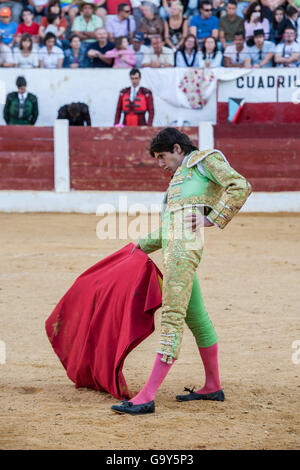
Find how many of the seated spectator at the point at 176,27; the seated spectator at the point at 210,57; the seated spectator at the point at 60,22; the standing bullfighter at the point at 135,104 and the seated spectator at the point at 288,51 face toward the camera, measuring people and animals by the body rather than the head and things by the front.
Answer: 5

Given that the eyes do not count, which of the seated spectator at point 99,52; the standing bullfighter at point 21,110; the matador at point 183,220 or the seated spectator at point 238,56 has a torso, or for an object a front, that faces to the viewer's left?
the matador

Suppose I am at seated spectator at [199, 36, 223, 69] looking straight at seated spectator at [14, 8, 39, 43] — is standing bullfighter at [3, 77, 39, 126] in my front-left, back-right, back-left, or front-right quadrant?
front-left

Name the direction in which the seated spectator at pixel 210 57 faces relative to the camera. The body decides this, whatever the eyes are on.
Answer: toward the camera

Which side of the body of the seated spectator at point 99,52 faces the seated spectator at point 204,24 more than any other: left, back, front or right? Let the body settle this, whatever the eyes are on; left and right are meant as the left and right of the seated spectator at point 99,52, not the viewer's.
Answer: left

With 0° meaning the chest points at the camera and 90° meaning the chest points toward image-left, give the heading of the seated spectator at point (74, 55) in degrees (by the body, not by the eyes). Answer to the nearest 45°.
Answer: approximately 0°

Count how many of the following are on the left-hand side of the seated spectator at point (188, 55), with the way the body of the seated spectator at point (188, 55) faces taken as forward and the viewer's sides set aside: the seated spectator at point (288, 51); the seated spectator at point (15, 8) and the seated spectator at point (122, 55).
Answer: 1

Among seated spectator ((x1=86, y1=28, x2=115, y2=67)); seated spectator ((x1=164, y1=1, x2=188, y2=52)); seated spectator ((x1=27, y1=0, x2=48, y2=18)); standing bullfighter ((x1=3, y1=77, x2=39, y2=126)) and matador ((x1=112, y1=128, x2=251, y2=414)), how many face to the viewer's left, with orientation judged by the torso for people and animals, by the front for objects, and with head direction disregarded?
1

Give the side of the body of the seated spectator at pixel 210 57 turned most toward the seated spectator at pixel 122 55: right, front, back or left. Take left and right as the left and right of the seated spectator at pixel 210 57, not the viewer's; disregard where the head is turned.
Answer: right

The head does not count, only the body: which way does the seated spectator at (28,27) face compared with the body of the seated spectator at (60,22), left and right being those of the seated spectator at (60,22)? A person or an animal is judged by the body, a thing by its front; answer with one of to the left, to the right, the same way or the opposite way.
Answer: the same way

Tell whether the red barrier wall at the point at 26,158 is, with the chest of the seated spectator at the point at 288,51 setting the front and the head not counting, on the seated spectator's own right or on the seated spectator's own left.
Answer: on the seated spectator's own right

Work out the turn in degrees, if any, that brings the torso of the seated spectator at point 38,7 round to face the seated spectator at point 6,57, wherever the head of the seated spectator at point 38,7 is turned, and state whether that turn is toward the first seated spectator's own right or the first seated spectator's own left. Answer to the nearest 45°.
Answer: approximately 45° to the first seated spectator's own right

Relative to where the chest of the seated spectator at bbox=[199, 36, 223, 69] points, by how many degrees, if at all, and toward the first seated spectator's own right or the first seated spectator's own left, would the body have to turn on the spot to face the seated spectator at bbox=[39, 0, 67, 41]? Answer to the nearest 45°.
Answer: approximately 90° to the first seated spectator's own right

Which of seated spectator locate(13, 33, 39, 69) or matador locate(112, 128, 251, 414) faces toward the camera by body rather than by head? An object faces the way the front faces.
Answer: the seated spectator

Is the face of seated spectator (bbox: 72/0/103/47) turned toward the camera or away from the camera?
toward the camera

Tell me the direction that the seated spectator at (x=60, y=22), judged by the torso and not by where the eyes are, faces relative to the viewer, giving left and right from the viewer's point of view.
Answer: facing the viewer

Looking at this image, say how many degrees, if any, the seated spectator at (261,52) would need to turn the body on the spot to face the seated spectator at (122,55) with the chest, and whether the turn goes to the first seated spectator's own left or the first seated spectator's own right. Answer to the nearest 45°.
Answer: approximately 90° to the first seated spectator's own right

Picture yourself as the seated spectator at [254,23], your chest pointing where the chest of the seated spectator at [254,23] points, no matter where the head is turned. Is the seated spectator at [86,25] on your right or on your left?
on your right

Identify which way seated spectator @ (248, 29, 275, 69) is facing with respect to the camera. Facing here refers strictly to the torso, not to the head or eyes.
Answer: toward the camera
